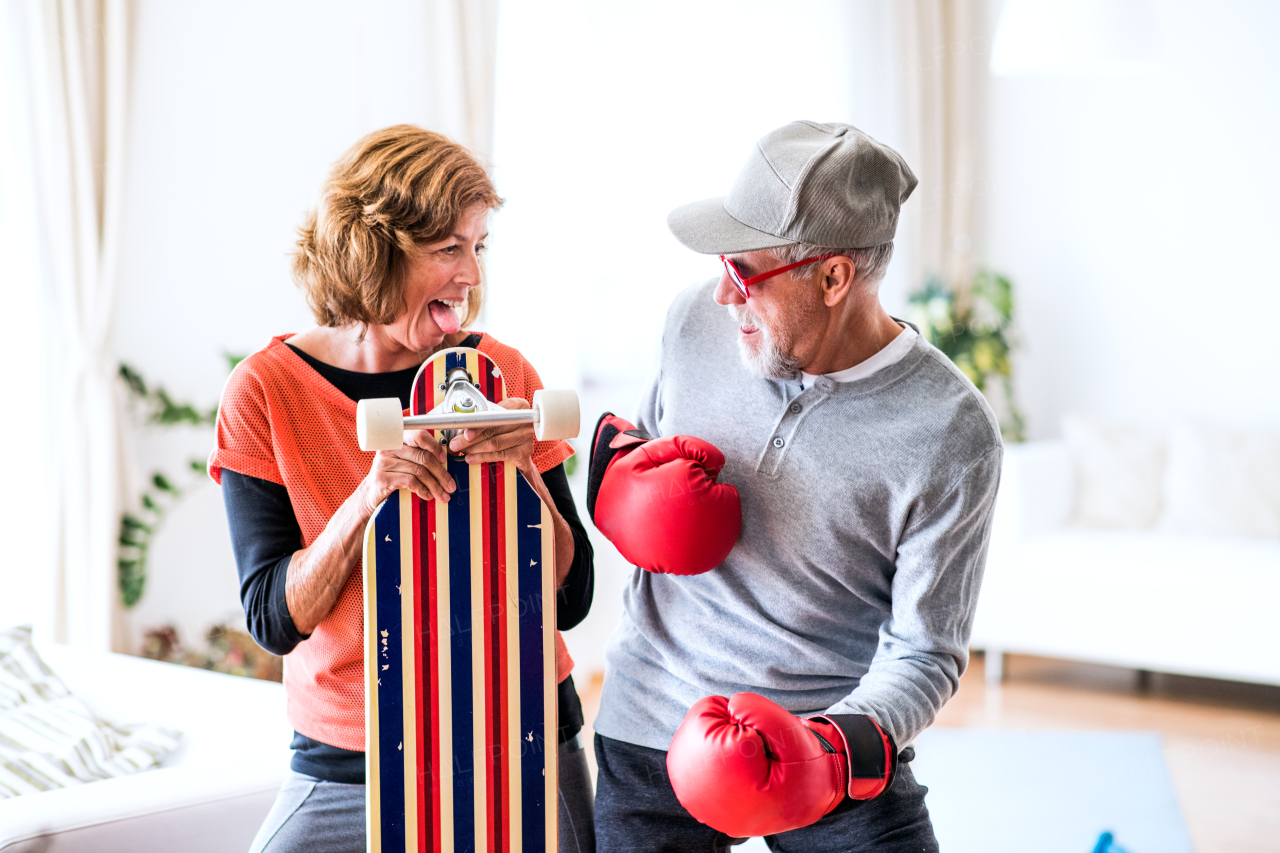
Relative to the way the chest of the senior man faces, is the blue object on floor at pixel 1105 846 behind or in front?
behind

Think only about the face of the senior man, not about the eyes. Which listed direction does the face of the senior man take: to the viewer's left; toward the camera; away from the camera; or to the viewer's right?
to the viewer's left

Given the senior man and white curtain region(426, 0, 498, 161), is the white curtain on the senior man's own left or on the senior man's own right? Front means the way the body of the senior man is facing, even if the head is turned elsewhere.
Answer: on the senior man's own right

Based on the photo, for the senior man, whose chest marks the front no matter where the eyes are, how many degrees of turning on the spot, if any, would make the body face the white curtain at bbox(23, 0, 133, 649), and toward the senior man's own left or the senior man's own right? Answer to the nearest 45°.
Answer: approximately 90° to the senior man's own right

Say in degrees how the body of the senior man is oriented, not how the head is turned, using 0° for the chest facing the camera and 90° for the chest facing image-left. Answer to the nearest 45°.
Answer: approximately 45°
